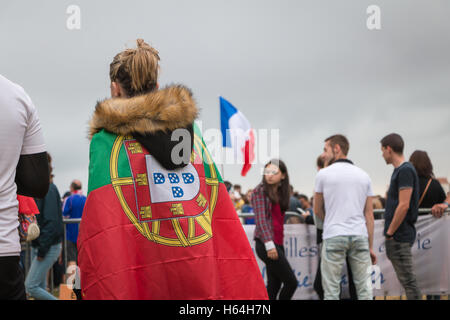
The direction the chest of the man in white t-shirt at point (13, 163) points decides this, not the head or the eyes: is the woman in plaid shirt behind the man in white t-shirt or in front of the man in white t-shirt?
in front

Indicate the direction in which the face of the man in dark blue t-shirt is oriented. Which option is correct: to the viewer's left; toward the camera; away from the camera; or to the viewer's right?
to the viewer's left

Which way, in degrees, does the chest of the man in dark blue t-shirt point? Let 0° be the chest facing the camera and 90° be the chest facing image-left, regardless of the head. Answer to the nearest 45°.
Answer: approximately 90°

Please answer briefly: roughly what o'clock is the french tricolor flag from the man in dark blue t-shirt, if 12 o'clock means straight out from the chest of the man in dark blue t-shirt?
The french tricolor flag is roughly at 2 o'clock from the man in dark blue t-shirt.

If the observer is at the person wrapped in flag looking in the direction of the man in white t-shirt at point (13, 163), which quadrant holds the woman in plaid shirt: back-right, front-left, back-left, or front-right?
back-right

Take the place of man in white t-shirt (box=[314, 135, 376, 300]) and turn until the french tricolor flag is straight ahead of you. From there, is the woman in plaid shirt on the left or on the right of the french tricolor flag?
left

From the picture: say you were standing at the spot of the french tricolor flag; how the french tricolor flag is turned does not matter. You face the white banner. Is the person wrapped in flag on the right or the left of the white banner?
right

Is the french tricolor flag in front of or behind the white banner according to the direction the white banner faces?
behind

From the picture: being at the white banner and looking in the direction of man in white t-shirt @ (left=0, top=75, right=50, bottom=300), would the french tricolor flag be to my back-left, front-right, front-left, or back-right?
back-right
